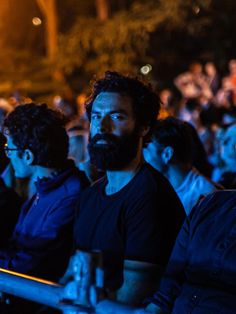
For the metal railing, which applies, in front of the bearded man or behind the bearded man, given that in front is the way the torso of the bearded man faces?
in front

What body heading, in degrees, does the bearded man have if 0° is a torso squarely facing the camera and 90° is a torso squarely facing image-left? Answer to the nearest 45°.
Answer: approximately 45°

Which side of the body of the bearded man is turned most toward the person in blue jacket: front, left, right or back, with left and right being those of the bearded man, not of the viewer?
right

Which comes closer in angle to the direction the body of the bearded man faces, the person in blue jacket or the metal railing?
the metal railing

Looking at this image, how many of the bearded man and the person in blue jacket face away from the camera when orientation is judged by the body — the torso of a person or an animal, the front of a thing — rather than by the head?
0

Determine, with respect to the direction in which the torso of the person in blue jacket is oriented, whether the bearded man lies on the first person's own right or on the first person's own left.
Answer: on the first person's own left
